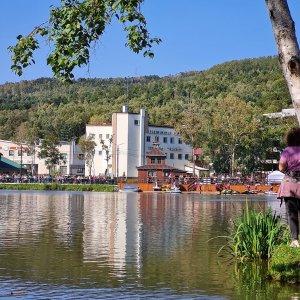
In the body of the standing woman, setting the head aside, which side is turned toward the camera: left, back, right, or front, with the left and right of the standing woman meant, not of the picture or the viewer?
back
